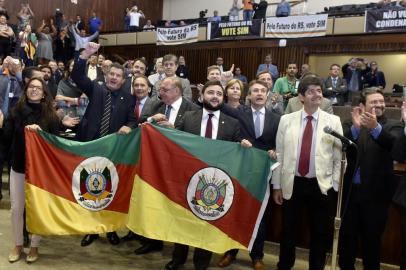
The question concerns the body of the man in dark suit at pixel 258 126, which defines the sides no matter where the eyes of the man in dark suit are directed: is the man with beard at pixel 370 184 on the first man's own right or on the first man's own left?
on the first man's own left

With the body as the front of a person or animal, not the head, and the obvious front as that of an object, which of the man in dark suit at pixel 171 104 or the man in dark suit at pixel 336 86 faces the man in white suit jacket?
the man in dark suit at pixel 336 86

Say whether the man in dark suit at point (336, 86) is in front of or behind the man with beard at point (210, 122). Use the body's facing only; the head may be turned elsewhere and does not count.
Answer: behind

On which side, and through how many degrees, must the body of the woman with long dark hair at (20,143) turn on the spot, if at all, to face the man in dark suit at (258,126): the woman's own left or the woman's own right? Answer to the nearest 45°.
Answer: approximately 90° to the woman's own left

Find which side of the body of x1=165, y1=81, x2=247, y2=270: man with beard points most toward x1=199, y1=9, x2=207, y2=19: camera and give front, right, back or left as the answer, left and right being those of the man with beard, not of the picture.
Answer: back

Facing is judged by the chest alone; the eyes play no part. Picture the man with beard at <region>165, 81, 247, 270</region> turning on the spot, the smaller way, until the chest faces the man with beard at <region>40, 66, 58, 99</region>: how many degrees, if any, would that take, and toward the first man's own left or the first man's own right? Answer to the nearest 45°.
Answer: approximately 135° to the first man's own right

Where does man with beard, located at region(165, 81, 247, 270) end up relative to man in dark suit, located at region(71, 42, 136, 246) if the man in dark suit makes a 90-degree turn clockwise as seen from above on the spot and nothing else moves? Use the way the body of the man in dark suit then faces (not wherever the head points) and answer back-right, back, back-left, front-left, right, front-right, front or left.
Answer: back-left

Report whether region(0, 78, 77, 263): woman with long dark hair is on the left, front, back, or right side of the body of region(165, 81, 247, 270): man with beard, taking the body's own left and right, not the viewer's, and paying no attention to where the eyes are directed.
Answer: right

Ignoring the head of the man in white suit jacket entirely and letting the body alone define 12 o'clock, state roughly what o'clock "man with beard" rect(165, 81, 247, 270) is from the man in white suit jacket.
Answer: The man with beard is roughly at 3 o'clock from the man in white suit jacket.

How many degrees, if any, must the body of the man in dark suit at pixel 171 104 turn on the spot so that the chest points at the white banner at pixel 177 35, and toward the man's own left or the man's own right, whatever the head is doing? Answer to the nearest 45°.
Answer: approximately 135° to the man's own right

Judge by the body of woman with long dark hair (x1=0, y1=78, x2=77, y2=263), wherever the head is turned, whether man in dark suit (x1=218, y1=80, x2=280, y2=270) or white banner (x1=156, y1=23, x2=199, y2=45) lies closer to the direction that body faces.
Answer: the man in dark suit

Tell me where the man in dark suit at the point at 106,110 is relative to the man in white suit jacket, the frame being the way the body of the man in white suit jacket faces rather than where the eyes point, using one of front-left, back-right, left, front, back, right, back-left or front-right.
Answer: right

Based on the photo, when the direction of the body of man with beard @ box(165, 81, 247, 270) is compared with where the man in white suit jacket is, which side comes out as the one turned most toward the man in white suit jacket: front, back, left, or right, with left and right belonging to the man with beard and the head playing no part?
left
